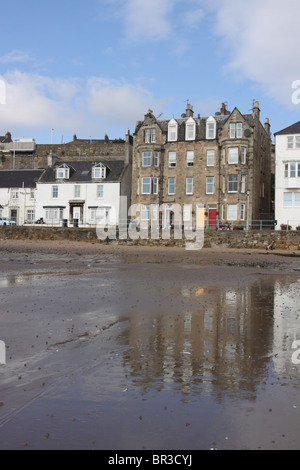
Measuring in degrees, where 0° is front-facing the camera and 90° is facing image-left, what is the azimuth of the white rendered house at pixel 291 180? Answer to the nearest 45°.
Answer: approximately 0°
